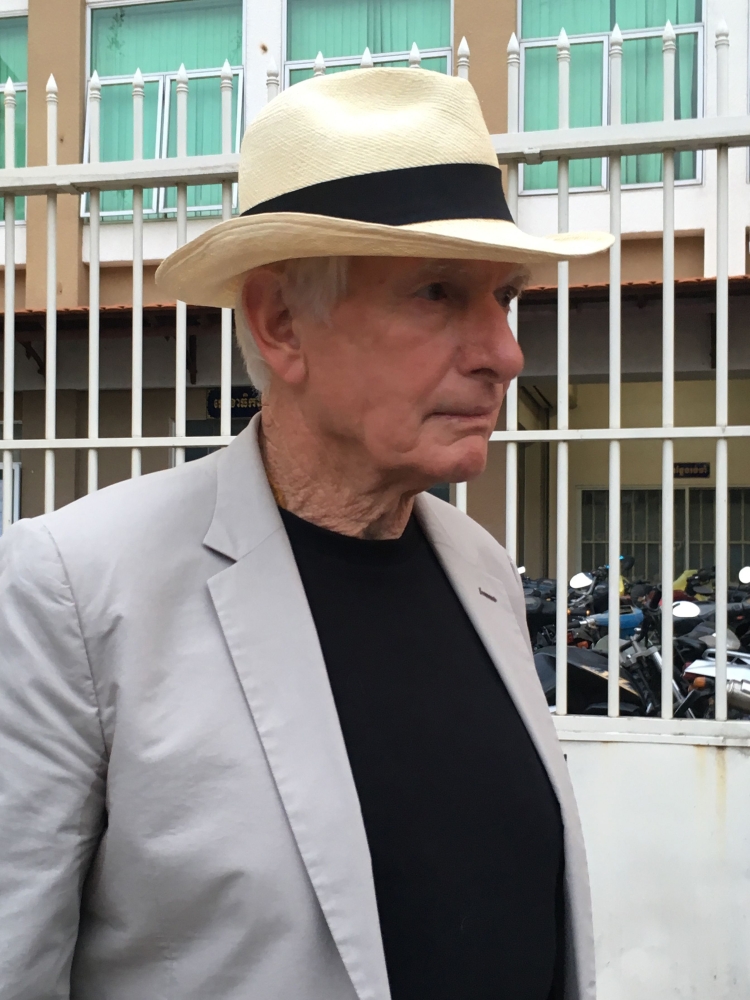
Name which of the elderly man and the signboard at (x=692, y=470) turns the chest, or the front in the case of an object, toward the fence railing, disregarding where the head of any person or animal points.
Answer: the signboard

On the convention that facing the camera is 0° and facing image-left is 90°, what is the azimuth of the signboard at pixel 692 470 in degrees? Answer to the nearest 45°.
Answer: approximately 0°

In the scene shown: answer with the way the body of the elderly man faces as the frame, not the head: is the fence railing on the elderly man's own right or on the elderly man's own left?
on the elderly man's own left

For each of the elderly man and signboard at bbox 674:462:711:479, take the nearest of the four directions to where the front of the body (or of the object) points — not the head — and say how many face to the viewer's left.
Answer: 0

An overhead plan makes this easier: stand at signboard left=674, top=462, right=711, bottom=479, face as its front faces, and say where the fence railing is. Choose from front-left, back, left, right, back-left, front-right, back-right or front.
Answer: front

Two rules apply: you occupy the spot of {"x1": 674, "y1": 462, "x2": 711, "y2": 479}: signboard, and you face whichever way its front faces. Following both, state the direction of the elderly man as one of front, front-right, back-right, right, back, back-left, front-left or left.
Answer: front

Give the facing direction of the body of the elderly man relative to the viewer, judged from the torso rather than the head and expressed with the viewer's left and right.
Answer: facing the viewer and to the right of the viewer

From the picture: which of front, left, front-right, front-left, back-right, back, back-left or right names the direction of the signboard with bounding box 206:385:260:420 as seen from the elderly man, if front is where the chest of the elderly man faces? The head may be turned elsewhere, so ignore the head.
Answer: back-left
